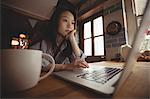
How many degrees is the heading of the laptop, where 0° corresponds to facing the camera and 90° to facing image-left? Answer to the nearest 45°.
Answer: approximately 135°

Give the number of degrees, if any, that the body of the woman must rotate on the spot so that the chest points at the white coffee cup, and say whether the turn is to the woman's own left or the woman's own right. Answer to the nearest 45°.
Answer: approximately 45° to the woman's own right

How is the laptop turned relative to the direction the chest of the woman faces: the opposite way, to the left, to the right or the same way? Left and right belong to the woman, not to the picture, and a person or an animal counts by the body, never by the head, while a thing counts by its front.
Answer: the opposite way

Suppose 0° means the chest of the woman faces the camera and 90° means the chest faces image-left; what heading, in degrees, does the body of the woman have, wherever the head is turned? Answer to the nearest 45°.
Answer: approximately 315°

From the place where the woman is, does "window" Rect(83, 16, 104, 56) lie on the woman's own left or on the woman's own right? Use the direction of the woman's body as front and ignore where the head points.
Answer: on the woman's own left
